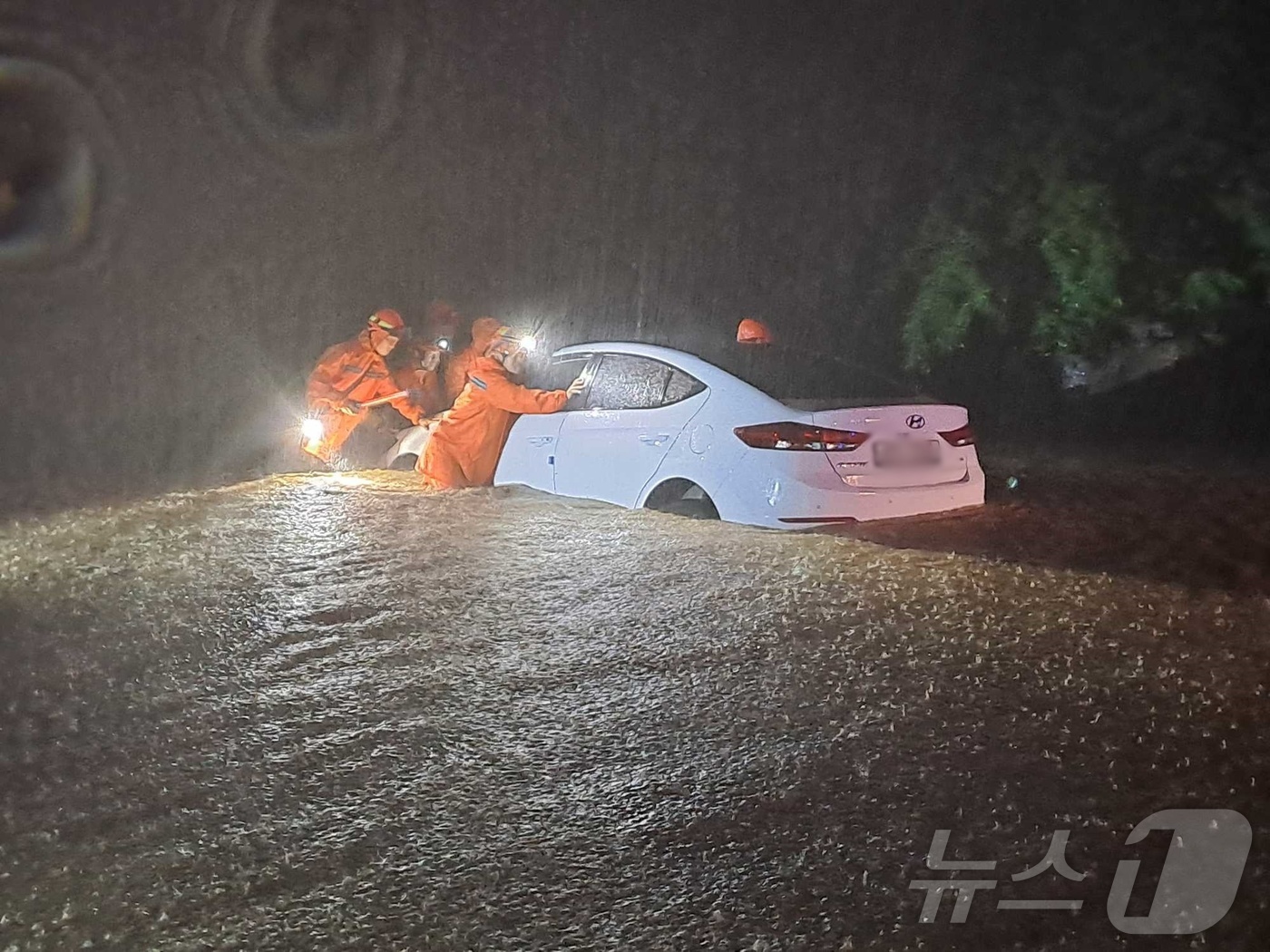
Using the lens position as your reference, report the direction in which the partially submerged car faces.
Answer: facing away from the viewer and to the left of the viewer

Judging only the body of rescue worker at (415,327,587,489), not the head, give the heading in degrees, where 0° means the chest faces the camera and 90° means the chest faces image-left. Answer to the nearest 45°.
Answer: approximately 270°

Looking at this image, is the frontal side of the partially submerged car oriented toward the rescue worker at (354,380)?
yes

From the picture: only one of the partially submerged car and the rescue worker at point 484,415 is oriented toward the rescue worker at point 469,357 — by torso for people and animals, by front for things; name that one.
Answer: the partially submerged car

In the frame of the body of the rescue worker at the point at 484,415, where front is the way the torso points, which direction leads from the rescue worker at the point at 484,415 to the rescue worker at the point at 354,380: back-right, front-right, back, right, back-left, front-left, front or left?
back-left

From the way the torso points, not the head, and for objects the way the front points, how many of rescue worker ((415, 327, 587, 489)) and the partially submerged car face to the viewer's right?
1

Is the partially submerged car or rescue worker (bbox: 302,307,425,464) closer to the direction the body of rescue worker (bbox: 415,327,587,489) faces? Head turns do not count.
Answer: the partially submerged car

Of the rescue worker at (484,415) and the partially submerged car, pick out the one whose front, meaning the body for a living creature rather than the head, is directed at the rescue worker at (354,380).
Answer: the partially submerged car

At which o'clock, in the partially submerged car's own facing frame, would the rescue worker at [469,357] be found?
The rescue worker is roughly at 10 o'clock from the partially submerged car.
